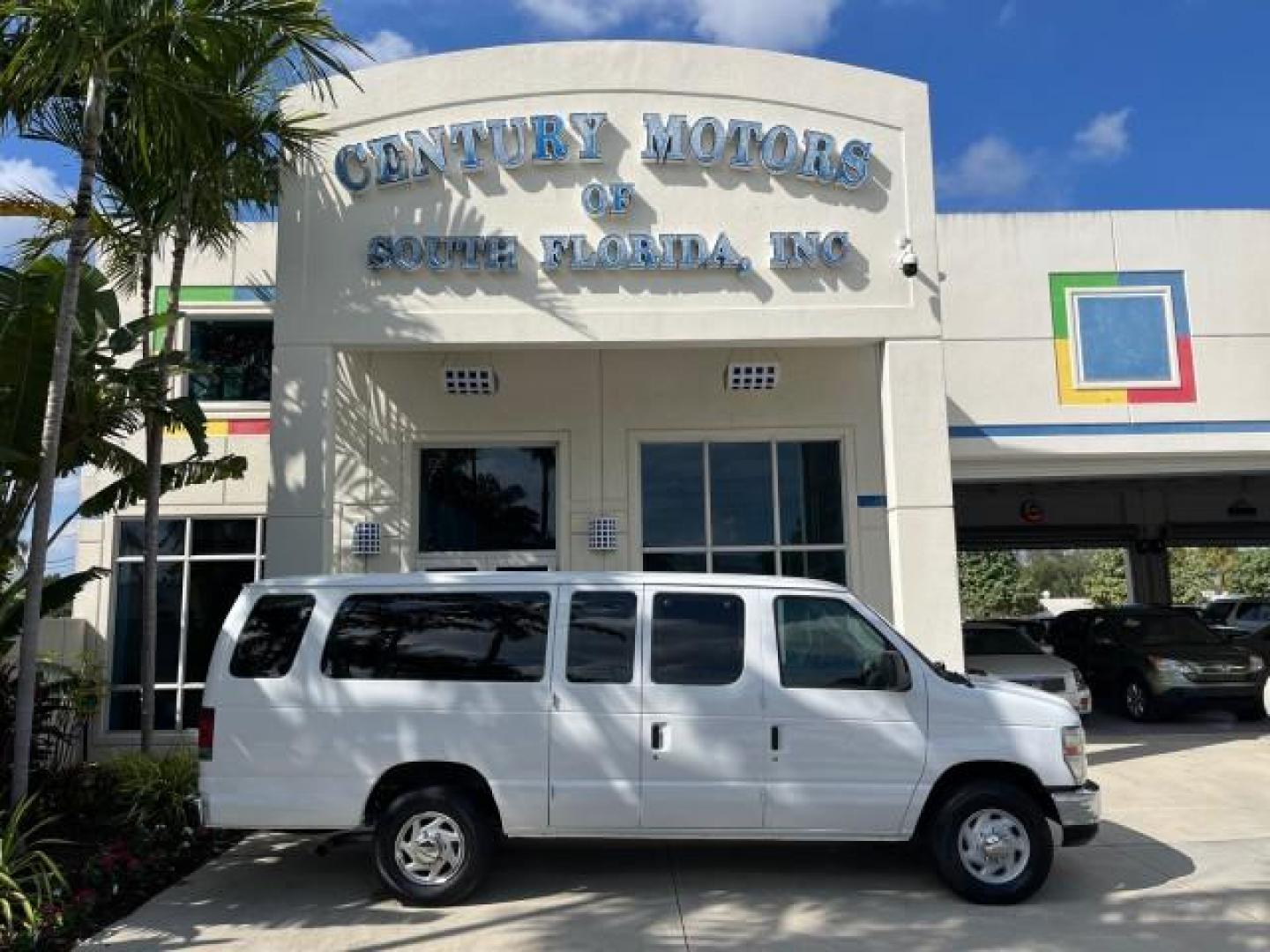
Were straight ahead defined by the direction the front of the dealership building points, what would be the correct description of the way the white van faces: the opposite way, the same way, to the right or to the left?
to the left

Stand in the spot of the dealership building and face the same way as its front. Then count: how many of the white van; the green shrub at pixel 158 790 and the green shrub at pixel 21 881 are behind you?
0

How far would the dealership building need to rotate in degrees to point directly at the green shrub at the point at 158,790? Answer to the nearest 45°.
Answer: approximately 45° to its right

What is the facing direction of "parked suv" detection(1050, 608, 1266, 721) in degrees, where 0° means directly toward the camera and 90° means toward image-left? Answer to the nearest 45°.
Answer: approximately 315°

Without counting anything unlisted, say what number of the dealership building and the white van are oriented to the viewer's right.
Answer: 1

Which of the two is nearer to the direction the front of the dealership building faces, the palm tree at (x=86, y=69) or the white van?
the white van

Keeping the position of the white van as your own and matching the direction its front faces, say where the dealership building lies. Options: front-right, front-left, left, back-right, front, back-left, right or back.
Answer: left

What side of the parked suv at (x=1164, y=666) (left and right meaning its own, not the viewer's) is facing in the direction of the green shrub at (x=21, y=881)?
right

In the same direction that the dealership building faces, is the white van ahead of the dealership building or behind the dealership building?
ahead

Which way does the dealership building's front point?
toward the camera

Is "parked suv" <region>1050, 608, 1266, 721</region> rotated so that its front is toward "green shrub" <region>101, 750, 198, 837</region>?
no

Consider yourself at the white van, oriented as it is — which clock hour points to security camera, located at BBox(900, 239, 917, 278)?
The security camera is roughly at 10 o'clock from the white van.

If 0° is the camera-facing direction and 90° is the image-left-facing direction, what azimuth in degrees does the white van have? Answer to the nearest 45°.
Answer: approximately 270°

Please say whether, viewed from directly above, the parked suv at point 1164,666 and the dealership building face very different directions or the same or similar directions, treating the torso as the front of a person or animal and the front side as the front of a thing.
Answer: same or similar directions

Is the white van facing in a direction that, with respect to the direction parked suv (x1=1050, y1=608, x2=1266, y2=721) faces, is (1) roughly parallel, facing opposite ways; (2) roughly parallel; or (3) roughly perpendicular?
roughly perpendicular

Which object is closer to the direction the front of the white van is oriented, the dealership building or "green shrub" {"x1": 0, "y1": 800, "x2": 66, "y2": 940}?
the dealership building
